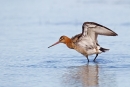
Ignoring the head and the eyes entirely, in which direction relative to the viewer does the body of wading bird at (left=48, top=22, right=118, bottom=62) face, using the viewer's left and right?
facing to the left of the viewer
